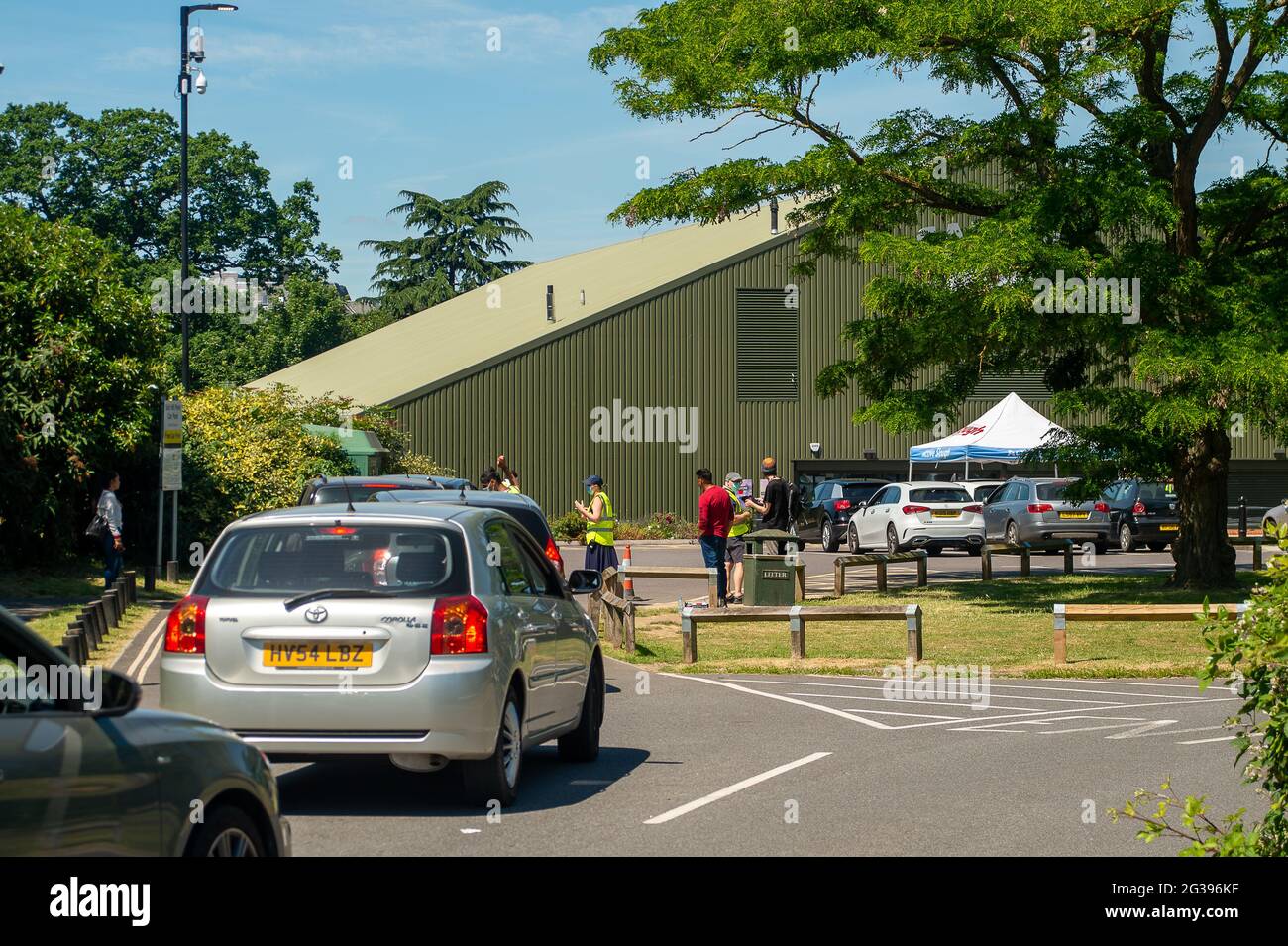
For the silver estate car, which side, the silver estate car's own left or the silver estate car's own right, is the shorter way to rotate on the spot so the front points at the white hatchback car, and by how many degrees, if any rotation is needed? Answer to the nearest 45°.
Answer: approximately 90° to the silver estate car's own left

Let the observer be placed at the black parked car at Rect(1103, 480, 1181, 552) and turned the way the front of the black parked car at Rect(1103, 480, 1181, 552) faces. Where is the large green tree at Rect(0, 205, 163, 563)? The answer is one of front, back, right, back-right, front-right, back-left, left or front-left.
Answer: left

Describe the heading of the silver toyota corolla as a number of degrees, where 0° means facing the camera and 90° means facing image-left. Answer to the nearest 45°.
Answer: approximately 225°

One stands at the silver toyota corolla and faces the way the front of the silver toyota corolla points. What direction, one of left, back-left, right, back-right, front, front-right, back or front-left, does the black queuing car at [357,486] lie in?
front-left

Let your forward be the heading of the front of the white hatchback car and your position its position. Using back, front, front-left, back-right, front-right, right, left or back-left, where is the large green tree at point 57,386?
left

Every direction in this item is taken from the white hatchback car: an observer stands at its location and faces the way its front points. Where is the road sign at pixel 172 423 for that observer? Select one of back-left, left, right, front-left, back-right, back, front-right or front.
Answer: left

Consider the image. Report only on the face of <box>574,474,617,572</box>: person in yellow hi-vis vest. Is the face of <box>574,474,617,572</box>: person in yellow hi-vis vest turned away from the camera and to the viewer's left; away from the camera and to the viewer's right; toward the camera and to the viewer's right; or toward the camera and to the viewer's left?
toward the camera and to the viewer's left

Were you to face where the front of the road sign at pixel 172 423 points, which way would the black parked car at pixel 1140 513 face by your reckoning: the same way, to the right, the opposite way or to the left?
the opposite way

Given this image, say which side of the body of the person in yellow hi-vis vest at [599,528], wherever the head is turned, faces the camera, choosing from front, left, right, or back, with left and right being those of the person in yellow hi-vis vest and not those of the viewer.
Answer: left

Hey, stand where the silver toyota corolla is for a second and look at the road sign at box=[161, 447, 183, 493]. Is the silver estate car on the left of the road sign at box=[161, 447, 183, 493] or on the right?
right

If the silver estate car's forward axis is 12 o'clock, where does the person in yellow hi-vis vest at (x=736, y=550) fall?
The person in yellow hi-vis vest is roughly at 8 o'clock from the silver estate car.
